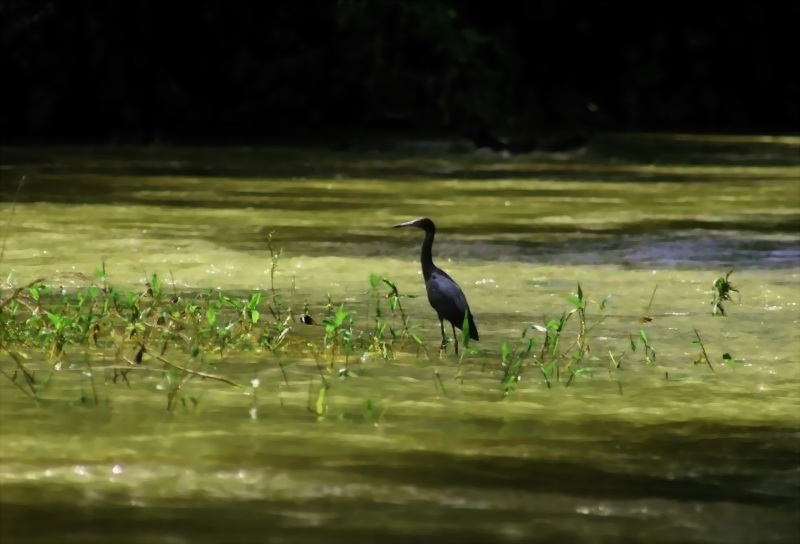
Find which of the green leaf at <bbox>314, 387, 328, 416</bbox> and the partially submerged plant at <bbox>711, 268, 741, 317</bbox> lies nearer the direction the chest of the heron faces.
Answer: the green leaf

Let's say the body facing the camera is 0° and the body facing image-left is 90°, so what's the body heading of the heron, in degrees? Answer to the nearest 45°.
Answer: approximately 90°

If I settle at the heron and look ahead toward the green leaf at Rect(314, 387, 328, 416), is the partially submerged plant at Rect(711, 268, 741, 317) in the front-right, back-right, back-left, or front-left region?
back-left

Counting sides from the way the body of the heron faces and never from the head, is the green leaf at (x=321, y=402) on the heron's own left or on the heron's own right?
on the heron's own left

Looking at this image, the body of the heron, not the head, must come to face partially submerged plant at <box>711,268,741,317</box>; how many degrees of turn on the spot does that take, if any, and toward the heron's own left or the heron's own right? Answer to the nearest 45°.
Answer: approximately 135° to the heron's own right

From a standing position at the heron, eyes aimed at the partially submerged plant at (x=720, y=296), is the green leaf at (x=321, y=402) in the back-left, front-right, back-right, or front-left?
back-right
